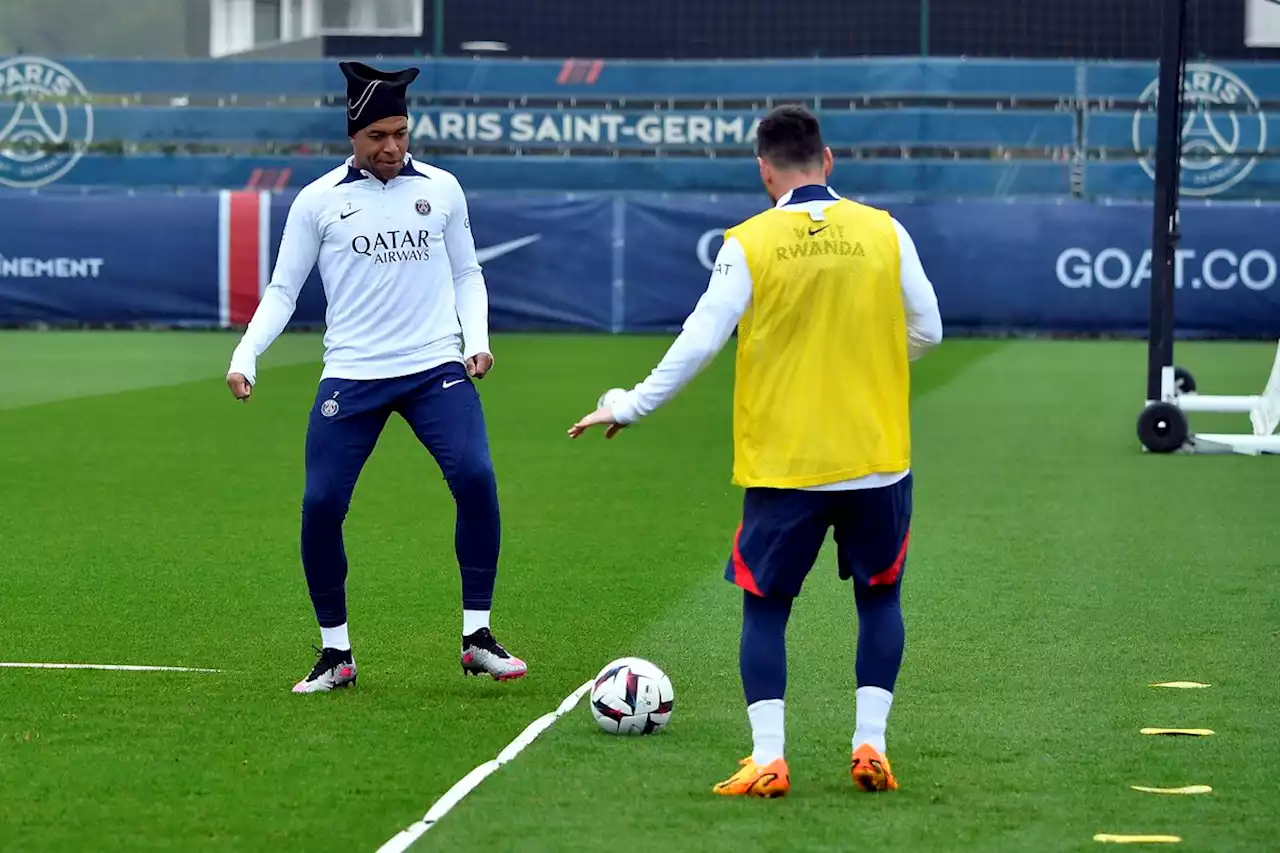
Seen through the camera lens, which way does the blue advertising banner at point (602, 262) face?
facing the viewer

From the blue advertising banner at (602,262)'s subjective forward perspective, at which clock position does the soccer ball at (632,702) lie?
The soccer ball is roughly at 12 o'clock from the blue advertising banner.

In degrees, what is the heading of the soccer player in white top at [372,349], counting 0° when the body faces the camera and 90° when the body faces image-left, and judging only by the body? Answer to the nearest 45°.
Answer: approximately 0°

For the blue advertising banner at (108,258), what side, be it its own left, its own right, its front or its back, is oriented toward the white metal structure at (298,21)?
back

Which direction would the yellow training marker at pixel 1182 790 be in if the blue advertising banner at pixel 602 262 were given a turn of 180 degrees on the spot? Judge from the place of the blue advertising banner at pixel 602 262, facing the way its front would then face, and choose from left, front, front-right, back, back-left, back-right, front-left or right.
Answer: back

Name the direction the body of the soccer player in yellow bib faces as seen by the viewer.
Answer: away from the camera

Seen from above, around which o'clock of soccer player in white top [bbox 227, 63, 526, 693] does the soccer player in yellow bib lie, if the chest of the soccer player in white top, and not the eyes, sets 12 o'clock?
The soccer player in yellow bib is roughly at 11 o'clock from the soccer player in white top.

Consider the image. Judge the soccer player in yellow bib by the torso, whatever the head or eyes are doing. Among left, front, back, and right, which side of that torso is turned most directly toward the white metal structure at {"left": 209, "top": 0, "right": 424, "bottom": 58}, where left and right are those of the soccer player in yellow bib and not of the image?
front

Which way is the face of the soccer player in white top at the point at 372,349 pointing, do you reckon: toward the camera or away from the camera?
toward the camera

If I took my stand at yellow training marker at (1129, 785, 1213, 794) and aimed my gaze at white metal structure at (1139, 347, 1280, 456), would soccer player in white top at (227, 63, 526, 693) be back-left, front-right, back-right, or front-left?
front-left

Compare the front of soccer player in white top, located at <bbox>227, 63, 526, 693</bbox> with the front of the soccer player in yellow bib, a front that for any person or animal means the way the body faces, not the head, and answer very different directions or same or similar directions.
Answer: very different directions

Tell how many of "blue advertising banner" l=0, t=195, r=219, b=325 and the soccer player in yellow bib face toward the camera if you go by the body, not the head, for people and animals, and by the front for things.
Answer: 1

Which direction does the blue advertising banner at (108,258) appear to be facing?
toward the camera

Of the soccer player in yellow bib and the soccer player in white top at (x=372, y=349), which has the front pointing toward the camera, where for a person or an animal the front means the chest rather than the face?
the soccer player in white top

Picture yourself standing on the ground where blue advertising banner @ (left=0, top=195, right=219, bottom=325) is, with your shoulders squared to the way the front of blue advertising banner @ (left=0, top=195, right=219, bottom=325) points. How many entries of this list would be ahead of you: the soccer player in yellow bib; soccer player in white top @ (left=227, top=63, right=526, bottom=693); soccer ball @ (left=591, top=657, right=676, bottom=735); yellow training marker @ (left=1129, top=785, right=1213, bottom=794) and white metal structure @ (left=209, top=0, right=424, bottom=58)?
4

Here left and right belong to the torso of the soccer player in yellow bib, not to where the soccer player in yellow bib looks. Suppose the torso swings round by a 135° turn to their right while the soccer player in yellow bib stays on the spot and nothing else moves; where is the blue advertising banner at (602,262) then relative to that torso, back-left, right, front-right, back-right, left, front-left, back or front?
back-left

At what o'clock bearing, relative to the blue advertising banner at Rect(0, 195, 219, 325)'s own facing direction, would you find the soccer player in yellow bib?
The soccer player in yellow bib is roughly at 12 o'clock from the blue advertising banner.

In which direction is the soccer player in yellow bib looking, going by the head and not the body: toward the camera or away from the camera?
away from the camera
